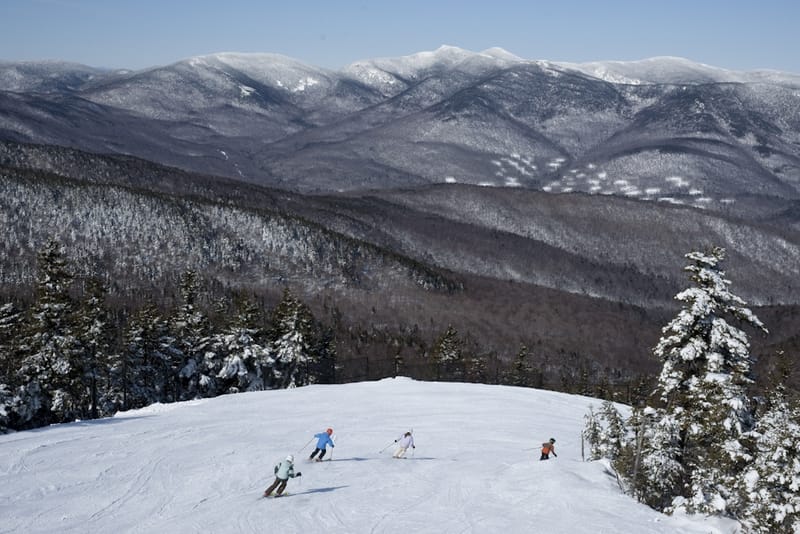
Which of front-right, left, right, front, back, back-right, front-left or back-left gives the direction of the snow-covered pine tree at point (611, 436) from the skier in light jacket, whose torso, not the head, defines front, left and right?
front-right

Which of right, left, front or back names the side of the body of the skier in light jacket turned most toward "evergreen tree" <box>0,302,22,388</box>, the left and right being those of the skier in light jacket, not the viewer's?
left

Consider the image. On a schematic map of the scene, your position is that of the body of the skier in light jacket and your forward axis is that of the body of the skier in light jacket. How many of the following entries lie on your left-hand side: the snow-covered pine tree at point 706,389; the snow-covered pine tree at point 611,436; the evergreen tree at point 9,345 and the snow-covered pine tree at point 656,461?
1

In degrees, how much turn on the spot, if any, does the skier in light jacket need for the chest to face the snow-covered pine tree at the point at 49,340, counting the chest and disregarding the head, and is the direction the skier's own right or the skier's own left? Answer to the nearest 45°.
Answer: approximately 90° to the skier's own left

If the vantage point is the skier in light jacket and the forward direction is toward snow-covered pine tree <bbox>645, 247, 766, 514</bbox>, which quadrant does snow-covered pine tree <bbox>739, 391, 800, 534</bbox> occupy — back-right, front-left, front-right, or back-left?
front-right

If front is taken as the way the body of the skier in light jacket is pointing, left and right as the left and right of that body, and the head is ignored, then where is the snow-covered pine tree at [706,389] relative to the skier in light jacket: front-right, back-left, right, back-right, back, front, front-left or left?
front-right

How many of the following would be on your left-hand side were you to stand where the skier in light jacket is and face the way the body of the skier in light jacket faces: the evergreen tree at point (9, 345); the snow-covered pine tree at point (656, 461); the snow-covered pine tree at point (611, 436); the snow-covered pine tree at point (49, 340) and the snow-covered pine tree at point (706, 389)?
2

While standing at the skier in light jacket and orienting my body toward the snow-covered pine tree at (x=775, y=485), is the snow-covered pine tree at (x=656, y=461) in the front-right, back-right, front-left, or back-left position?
front-left

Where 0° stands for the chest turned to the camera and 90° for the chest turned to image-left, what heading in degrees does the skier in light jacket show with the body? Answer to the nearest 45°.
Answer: approximately 225°
